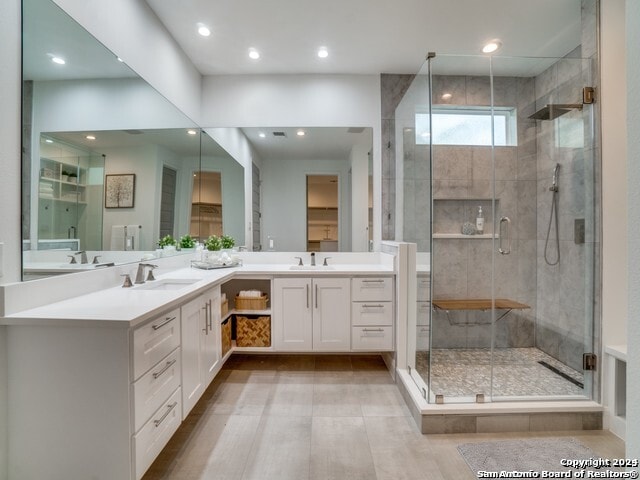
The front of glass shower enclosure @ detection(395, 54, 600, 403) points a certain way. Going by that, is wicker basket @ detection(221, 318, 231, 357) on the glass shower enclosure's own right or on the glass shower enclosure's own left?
on the glass shower enclosure's own right

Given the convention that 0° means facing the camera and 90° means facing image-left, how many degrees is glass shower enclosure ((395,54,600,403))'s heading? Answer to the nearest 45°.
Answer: approximately 0°

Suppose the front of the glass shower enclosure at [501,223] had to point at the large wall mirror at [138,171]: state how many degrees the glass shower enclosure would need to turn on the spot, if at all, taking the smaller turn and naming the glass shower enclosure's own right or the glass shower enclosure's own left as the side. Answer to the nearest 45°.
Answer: approximately 45° to the glass shower enclosure's own right

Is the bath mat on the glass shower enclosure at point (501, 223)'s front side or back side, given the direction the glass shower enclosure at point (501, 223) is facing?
on the front side
